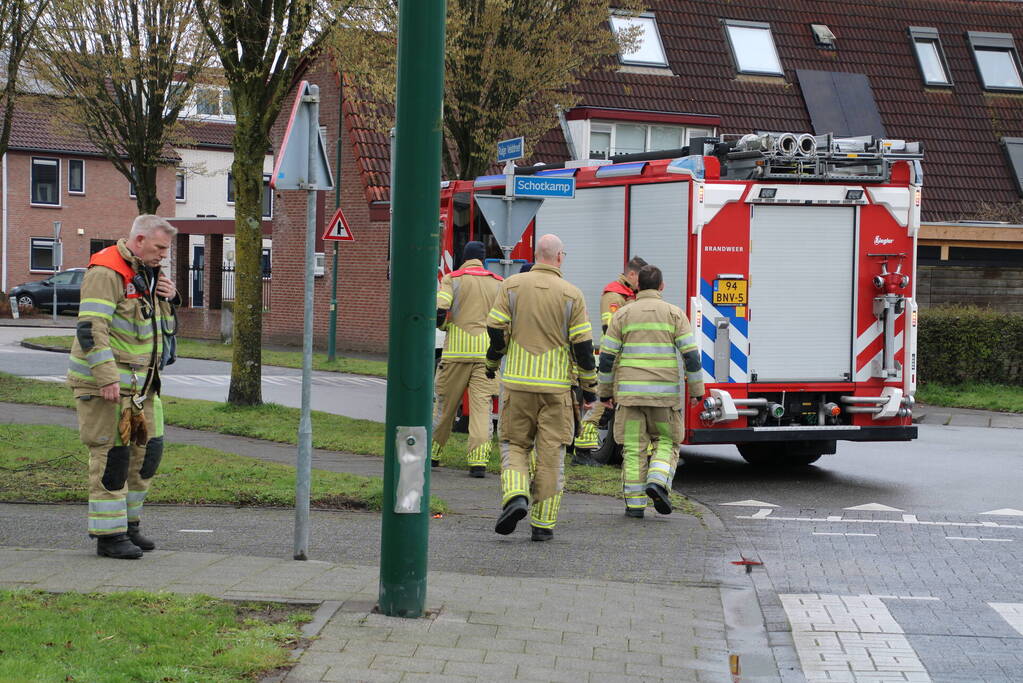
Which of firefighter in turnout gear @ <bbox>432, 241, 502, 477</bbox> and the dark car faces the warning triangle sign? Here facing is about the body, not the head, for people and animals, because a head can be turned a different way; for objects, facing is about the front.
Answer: the firefighter in turnout gear

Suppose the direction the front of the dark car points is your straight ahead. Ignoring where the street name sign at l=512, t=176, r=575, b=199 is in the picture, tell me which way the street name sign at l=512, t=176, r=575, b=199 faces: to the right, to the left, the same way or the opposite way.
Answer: to the left

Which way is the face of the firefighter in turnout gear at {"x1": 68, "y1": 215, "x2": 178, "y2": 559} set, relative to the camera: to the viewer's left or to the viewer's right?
to the viewer's right

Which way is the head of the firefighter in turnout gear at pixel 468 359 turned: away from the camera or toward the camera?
away from the camera

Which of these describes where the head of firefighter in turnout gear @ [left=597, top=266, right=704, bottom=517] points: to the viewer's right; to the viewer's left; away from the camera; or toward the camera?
away from the camera

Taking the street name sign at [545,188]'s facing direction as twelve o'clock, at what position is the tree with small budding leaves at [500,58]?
The tree with small budding leaves is roughly at 6 o'clock from the street name sign.

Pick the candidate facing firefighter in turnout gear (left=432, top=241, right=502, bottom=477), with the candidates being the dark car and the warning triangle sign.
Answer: the warning triangle sign

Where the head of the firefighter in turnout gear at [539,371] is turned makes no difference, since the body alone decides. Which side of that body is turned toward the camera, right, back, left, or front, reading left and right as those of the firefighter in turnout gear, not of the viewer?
back

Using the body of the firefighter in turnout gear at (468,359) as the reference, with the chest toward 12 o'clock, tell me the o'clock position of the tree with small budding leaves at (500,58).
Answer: The tree with small budding leaves is roughly at 12 o'clock from the firefighter in turnout gear.

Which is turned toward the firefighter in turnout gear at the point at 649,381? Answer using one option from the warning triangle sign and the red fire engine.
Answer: the warning triangle sign

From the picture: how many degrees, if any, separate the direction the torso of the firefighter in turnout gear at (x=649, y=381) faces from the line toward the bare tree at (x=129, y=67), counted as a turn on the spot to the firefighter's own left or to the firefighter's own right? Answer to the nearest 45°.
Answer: approximately 45° to the firefighter's own left

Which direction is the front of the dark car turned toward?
to the viewer's left

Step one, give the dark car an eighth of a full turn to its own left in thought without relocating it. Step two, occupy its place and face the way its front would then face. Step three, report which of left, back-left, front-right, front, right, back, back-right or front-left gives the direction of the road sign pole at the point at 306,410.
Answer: front-left

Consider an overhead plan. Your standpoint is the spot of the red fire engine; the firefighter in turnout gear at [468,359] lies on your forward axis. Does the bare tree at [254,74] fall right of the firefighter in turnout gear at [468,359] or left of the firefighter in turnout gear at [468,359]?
right
